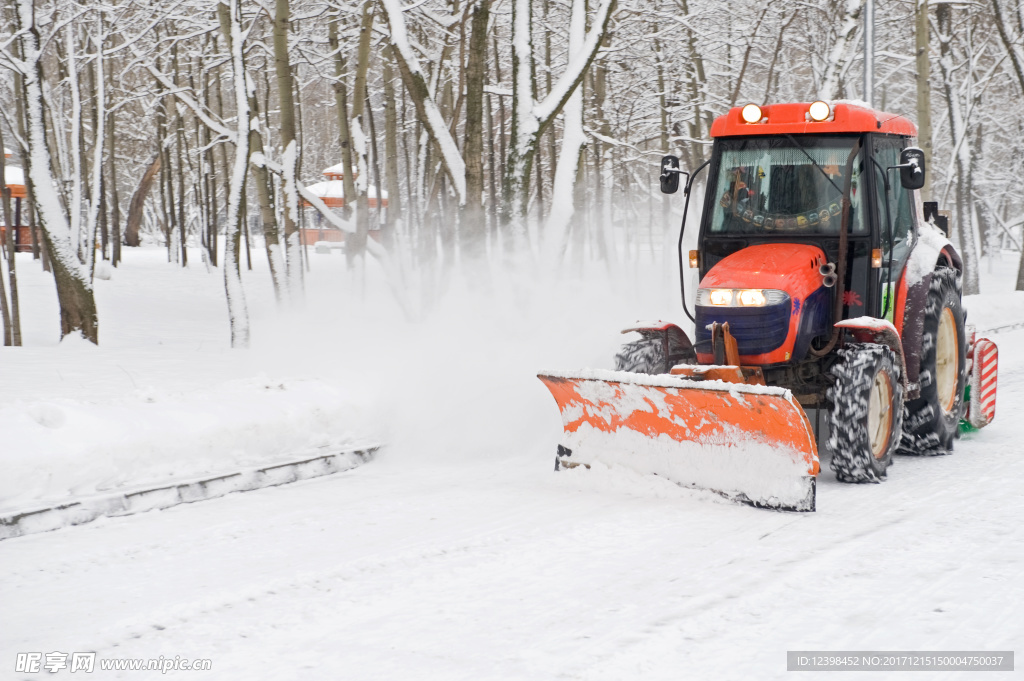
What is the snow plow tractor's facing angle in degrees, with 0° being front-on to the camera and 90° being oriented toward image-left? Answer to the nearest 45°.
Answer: approximately 45°

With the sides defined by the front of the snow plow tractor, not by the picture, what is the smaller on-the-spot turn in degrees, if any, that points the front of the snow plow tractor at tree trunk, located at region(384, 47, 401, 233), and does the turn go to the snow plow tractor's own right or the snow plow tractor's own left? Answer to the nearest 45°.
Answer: approximately 90° to the snow plow tractor's own right

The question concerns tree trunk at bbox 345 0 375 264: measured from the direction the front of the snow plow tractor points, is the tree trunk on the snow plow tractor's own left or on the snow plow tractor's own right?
on the snow plow tractor's own right

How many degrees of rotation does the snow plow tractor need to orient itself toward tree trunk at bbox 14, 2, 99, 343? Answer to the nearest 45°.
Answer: approximately 90° to its right

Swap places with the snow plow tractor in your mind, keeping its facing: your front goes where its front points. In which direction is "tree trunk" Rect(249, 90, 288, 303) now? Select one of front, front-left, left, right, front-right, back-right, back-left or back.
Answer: right

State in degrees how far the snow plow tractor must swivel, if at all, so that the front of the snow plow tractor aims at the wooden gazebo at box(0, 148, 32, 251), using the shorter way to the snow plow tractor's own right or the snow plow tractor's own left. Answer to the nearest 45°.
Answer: approximately 90° to the snow plow tractor's own right

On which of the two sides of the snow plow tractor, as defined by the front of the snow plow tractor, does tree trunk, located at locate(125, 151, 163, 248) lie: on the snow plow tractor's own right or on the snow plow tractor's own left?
on the snow plow tractor's own right

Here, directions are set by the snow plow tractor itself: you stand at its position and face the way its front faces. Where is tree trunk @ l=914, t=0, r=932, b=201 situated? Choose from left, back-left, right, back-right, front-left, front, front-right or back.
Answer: back-right

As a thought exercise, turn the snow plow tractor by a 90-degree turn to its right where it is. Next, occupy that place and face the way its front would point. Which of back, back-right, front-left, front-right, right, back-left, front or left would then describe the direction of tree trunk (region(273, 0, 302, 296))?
front
